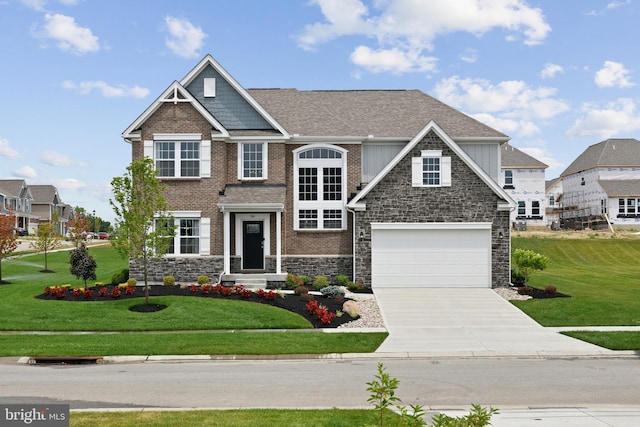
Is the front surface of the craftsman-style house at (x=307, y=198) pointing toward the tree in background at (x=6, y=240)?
no

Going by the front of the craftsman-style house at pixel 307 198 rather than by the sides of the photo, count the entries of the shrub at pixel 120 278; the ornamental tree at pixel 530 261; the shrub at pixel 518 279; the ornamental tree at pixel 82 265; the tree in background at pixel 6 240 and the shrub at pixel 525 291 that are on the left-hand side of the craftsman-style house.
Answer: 3

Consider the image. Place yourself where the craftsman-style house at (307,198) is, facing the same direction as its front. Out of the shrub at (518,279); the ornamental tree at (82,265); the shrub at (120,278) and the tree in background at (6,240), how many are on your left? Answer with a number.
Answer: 1

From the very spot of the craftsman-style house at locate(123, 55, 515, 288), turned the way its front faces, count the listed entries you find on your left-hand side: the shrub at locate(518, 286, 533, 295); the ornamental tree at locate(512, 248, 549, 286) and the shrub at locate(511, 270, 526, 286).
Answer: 3

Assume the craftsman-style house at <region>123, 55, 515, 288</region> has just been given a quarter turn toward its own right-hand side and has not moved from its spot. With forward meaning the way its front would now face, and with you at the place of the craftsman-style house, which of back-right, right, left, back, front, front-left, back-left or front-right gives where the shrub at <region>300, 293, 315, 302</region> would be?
left

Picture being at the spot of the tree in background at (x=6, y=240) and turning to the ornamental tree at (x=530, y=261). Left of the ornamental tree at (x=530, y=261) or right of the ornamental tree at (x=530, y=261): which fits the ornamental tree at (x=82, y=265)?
right

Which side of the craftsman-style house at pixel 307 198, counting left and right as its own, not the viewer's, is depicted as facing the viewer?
front

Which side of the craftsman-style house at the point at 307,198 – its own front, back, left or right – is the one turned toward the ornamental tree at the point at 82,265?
right

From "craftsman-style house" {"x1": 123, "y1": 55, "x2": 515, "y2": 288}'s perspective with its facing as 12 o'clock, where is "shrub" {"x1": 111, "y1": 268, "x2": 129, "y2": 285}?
The shrub is roughly at 3 o'clock from the craftsman-style house.

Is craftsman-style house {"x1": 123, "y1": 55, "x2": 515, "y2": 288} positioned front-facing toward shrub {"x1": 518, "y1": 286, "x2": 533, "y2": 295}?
no

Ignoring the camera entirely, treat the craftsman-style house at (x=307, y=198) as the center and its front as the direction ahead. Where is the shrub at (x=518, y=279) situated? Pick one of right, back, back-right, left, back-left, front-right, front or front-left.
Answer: left

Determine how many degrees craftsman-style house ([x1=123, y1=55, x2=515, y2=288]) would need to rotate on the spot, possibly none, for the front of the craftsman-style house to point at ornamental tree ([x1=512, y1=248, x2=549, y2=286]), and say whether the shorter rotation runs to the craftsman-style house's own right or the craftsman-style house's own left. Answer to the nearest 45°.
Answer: approximately 90° to the craftsman-style house's own left

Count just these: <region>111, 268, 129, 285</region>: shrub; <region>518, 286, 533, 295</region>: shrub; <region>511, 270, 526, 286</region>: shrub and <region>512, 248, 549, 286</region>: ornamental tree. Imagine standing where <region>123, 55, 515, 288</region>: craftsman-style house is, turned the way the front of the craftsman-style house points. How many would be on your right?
1

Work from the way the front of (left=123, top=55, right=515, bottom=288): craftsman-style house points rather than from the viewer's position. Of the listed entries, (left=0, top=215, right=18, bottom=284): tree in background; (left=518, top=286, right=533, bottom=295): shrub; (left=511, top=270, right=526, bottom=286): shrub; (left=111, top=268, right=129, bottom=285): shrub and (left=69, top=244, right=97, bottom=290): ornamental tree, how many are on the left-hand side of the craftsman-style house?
2
